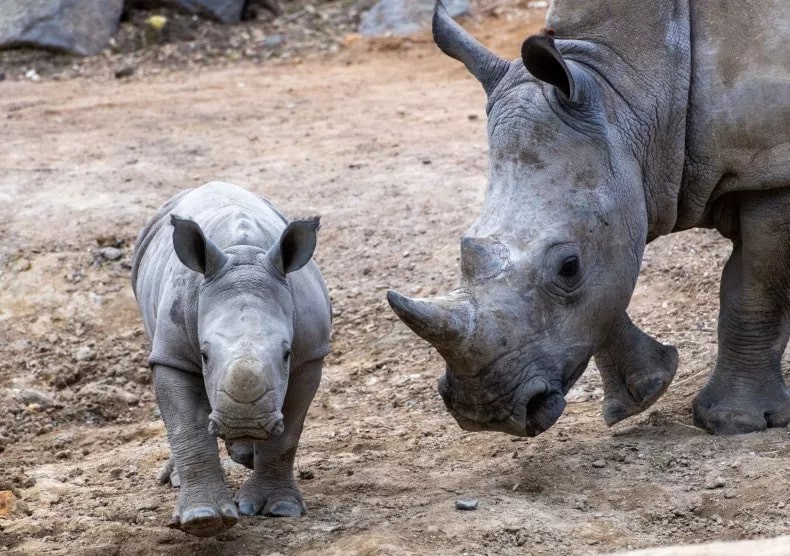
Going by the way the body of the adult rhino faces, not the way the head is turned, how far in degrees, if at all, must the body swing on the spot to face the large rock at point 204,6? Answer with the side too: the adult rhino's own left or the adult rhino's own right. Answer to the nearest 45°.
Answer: approximately 90° to the adult rhino's own right

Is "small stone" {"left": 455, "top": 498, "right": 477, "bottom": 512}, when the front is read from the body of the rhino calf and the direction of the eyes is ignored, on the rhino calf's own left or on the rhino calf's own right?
on the rhino calf's own left

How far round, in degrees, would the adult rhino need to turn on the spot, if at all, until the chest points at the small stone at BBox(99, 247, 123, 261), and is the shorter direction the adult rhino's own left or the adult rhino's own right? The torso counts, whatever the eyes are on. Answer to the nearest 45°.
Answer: approximately 90° to the adult rhino's own right

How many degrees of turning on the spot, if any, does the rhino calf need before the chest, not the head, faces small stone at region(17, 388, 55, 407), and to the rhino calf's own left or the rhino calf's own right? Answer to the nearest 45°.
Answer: approximately 135° to the rhino calf's own right

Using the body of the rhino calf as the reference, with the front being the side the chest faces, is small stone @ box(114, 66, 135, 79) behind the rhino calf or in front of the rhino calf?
behind

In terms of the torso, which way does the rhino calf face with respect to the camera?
toward the camera

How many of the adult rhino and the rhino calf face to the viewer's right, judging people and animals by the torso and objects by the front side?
0

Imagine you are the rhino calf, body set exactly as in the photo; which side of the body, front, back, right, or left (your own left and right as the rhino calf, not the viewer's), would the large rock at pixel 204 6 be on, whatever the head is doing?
back

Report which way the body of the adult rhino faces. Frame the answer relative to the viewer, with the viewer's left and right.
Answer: facing the viewer and to the left of the viewer

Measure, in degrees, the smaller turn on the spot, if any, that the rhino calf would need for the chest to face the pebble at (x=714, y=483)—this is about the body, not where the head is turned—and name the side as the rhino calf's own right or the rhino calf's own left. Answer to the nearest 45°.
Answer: approximately 90° to the rhino calf's own left

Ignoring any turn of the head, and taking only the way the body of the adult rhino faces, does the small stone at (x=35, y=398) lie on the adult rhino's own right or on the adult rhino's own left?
on the adult rhino's own right

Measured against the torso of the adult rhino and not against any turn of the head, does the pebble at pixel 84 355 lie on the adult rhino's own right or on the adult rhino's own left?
on the adult rhino's own right

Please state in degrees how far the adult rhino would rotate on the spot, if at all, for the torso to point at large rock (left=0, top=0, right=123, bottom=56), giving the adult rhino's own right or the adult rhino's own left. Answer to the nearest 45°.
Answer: approximately 90° to the adult rhino's own right
